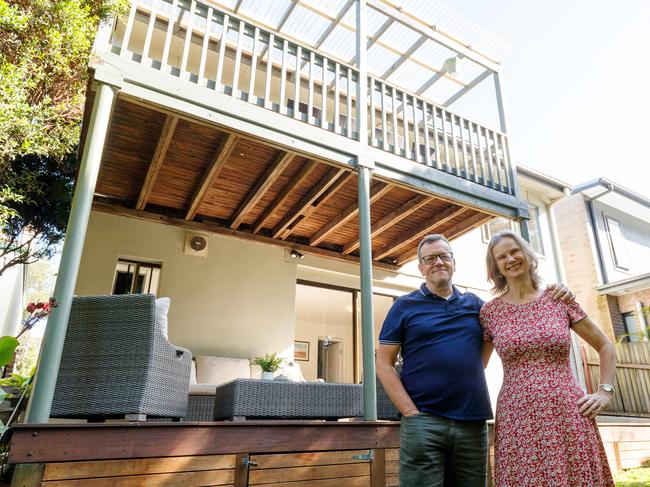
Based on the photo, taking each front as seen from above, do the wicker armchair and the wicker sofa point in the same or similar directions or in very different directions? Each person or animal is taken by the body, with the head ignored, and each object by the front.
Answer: very different directions

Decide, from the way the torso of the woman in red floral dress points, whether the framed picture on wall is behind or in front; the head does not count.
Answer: behind

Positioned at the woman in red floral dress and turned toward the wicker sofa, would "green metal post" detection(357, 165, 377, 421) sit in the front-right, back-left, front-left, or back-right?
front-right

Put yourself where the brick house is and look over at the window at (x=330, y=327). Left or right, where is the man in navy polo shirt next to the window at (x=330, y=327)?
left

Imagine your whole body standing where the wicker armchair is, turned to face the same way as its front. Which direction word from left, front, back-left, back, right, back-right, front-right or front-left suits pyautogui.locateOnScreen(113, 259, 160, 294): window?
front-left

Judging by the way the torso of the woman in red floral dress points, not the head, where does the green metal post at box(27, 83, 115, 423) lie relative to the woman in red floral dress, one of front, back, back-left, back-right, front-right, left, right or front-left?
right

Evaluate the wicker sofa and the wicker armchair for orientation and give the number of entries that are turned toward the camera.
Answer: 1

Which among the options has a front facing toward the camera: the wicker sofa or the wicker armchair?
the wicker sofa

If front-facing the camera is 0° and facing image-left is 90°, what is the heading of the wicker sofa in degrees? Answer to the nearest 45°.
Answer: approximately 0°

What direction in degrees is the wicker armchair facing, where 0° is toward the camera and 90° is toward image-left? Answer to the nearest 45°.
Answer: approximately 225°

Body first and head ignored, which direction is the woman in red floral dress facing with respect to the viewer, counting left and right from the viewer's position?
facing the viewer

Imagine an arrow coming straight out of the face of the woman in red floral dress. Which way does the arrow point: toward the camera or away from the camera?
toward the camera

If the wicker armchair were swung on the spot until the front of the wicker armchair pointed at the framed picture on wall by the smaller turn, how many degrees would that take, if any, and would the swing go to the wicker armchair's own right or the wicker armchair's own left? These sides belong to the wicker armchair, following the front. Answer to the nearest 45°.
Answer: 0° — it already faces it
